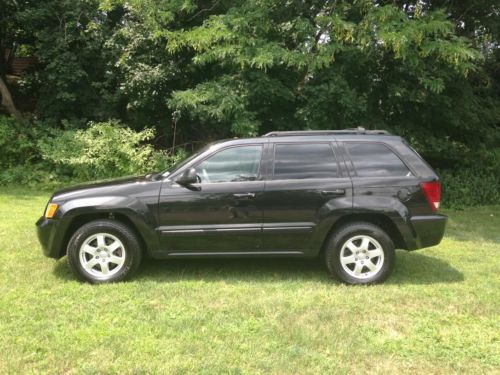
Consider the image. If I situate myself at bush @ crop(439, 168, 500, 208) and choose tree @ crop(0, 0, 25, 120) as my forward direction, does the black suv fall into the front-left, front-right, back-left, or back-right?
front-left

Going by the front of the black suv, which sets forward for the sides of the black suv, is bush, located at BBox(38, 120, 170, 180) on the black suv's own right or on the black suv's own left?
on the black suv's own right

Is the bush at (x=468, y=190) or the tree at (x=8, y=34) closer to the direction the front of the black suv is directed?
the tree

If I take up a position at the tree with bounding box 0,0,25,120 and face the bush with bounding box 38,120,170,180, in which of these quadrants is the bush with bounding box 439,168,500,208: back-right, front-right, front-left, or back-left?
front-left

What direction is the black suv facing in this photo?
to the viewer's left

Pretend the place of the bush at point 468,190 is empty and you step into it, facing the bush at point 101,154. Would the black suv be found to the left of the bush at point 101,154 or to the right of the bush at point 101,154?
left

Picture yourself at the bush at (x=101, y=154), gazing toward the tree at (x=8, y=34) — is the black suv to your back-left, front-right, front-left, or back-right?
back-left

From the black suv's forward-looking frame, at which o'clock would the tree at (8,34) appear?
The tree is roughly at 2 o'clock from the black suv.

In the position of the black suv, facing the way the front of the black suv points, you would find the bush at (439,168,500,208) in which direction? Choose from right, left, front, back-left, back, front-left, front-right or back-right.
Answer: back-right

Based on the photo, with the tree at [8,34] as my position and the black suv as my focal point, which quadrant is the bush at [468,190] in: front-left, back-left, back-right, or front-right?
front-left
